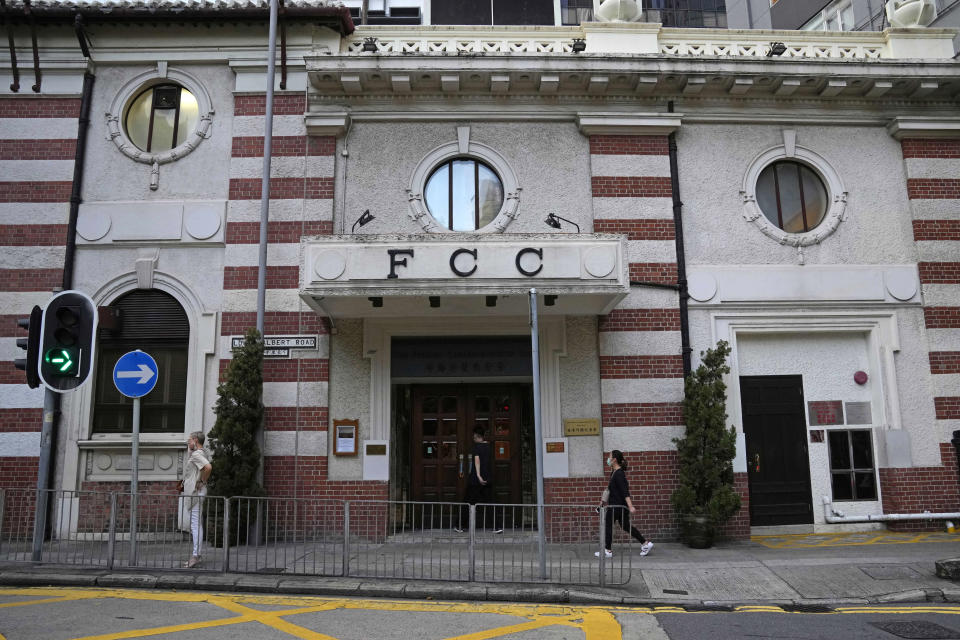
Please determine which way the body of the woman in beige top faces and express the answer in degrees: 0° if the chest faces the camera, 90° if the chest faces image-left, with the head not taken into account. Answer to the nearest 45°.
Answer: approximately 90°

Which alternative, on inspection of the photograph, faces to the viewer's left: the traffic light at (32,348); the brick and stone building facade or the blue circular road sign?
the traffic light

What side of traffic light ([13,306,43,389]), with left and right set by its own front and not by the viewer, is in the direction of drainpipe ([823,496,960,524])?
back

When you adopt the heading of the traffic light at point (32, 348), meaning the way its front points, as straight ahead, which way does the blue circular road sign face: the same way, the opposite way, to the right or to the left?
to the left

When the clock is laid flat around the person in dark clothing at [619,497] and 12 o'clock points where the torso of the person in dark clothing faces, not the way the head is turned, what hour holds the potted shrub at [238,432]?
The potted shrub is roughly at 12 o'clock from the person in dark clothing.

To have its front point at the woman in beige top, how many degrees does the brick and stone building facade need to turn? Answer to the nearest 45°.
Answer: approximately 45° to its right

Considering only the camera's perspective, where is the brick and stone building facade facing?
facing the viewer

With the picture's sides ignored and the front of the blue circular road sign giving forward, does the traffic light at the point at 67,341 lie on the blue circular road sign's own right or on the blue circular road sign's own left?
on the blue circular road sign's own right

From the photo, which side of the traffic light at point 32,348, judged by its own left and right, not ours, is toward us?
left

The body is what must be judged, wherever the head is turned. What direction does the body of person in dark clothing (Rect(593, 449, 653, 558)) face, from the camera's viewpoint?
to the viewer's left

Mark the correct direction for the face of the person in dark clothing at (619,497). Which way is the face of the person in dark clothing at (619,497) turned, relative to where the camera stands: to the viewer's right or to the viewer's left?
to the viewer's left

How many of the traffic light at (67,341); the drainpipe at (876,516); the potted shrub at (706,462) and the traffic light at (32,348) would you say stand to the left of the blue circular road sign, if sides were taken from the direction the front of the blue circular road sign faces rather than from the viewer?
2
